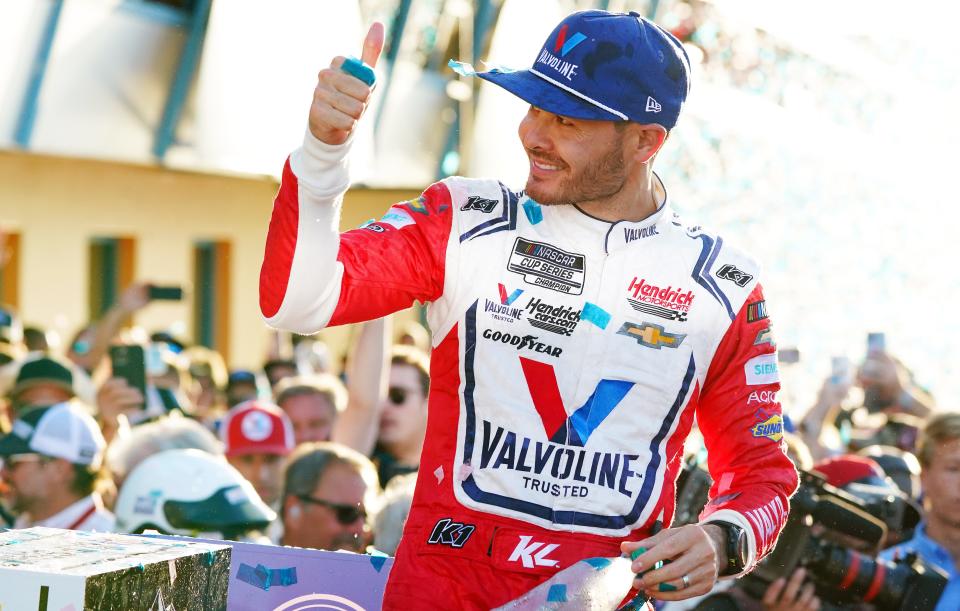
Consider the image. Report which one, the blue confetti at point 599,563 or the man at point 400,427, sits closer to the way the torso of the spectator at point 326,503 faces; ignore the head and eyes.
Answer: the blue confetti

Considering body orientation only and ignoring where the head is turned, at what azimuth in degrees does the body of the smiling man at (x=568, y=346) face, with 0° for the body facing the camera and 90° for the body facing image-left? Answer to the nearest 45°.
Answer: approximately 0°

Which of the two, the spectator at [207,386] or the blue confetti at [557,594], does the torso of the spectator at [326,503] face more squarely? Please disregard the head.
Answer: the blue confetti

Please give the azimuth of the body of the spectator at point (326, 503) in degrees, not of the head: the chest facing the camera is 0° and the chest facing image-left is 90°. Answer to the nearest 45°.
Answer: approximately 315°

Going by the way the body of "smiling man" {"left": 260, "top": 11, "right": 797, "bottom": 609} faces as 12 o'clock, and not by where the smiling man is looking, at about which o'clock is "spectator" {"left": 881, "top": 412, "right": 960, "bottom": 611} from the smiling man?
The spectator is roughly at 7 o'clock from the smiling man.
